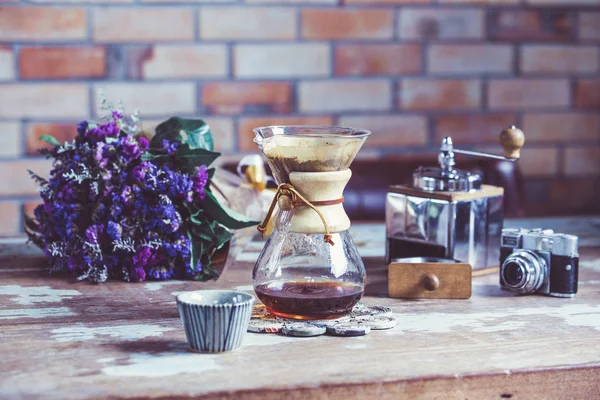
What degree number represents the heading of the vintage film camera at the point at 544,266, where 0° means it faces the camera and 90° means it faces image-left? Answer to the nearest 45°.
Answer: approximately 45°

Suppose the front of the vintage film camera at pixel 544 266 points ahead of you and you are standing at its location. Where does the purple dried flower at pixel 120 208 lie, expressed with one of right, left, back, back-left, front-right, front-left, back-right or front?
front-right
